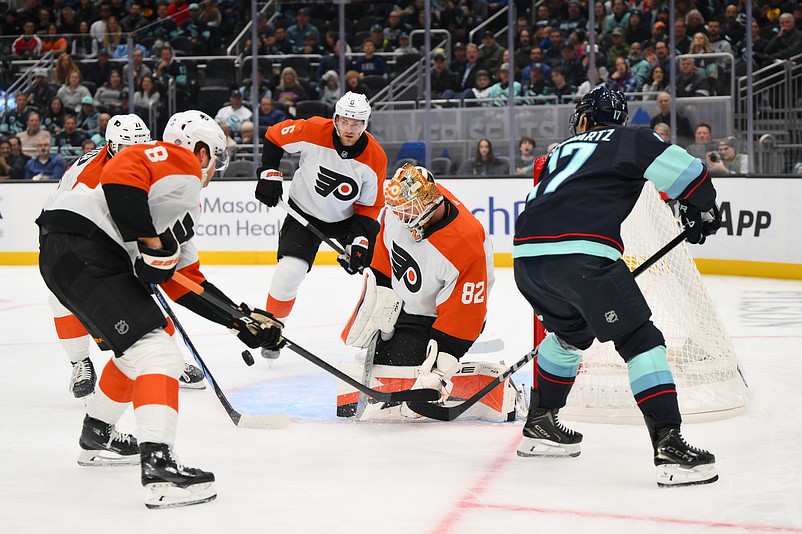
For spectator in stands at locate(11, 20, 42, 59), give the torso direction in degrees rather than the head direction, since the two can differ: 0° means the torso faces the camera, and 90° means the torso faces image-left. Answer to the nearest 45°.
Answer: approximately 0°

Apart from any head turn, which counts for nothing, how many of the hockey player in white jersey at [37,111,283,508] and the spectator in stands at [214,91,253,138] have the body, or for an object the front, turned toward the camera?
1

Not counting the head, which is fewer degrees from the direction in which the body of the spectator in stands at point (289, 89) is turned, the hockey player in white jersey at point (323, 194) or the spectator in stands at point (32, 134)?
the hockey player in white jersey

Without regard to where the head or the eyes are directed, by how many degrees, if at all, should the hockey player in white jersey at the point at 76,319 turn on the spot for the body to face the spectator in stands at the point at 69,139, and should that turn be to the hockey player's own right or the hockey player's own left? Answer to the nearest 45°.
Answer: approximately 135° to the hockey player's own left

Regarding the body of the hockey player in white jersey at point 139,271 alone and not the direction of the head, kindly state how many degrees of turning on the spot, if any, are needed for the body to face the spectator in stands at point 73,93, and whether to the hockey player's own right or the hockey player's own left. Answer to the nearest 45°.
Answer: approximately 90° to the hockey player's own left

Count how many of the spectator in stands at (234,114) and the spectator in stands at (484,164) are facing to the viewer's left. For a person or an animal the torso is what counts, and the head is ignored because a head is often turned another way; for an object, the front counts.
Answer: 0

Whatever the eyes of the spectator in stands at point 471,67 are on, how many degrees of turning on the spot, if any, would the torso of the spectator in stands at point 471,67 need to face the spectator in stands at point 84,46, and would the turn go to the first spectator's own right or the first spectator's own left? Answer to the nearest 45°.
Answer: approximately 45° to the first spectator's own right

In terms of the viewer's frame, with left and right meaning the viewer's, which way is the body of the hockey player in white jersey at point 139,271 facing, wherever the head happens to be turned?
facing to the right of the viewer
